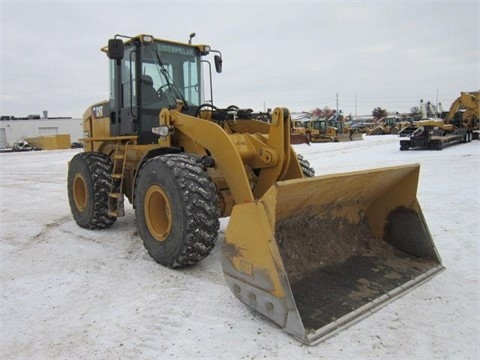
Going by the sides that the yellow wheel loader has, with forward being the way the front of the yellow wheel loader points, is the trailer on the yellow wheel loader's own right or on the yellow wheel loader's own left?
on the yellow wheel loader's own left

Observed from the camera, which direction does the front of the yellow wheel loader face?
facing the viewer and to the right of the viewer

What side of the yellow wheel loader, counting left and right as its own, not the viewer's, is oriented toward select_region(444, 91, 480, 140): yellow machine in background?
left
